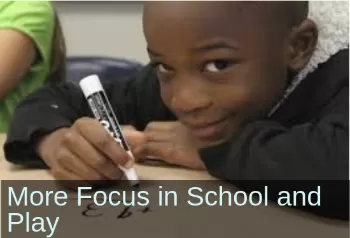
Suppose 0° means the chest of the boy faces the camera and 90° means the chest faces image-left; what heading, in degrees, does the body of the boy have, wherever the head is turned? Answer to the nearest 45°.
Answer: approximately 45°

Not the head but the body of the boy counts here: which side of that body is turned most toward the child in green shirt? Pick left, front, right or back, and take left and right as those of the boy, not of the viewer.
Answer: right
